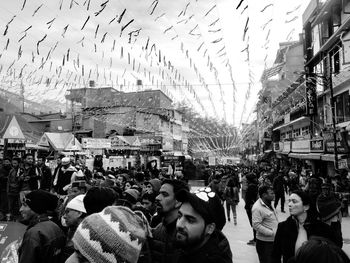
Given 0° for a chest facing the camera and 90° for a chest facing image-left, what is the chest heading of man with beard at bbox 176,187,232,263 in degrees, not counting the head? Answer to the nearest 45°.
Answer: approximately 45°

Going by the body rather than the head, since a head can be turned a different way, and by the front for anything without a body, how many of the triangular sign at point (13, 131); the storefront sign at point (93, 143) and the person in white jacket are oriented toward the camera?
2

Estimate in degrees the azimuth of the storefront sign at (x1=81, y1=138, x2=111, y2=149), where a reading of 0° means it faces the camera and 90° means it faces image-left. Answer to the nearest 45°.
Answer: approximately 0°

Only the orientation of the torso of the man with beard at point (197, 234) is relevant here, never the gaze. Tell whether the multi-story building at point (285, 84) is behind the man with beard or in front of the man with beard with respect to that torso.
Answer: behind

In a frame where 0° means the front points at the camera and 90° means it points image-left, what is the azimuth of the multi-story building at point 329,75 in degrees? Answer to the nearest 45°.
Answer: approximately 45°

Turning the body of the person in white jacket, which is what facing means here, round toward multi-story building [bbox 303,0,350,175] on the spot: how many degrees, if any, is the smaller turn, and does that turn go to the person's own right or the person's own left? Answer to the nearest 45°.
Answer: approximately 90° to the person's own left
